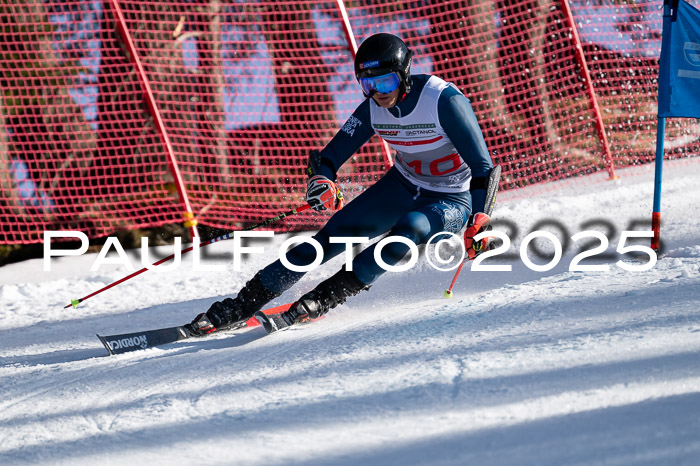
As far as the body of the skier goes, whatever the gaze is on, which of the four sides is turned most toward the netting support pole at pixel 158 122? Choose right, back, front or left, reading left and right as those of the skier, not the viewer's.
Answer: right

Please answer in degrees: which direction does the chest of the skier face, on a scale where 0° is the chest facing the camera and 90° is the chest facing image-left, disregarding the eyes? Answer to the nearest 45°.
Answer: approximately 45°

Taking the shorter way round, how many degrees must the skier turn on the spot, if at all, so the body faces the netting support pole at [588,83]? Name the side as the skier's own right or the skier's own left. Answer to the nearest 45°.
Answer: approximately 180°

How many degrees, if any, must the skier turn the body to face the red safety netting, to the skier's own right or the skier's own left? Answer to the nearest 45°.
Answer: approximately 135° to the skier's own right
